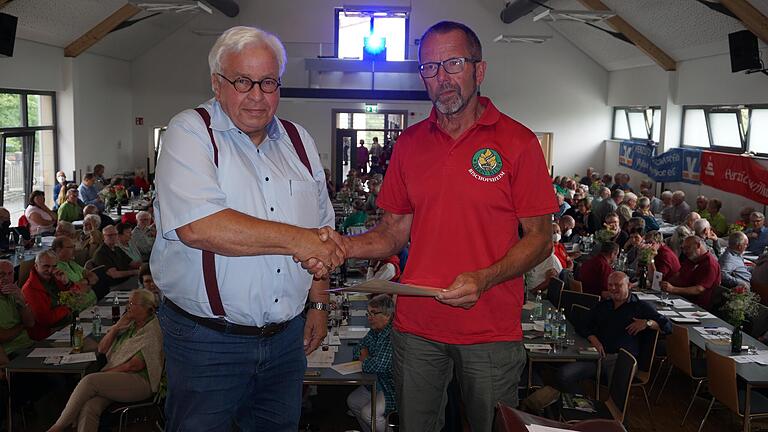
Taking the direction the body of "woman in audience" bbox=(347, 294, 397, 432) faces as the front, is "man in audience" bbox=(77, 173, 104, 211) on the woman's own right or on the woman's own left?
on the woman's own right

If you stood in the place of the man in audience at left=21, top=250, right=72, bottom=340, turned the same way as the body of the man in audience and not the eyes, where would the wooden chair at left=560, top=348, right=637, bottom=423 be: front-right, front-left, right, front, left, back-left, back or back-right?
front

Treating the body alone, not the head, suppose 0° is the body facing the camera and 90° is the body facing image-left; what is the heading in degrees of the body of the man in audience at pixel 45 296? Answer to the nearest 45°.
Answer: approximately 315°

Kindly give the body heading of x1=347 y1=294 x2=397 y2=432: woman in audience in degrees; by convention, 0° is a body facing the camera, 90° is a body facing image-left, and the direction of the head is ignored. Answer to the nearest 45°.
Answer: approximately 45°

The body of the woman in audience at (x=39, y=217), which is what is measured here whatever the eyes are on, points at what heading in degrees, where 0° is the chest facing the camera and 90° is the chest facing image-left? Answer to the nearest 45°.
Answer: approximately 315°

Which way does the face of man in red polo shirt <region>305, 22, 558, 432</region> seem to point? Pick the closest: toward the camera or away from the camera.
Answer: toward the camera

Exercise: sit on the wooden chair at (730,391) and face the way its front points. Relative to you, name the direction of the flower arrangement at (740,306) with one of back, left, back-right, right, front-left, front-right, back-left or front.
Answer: front-left

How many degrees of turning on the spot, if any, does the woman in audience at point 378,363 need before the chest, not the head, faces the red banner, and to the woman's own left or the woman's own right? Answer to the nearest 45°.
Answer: approximately 180°

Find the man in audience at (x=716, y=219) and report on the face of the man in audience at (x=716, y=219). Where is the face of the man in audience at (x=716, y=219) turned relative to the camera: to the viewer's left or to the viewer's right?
to the viewer's left

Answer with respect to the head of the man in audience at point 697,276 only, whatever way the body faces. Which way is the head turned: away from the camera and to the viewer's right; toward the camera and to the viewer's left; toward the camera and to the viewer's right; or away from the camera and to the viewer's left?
toward the camera and to the viewer's left

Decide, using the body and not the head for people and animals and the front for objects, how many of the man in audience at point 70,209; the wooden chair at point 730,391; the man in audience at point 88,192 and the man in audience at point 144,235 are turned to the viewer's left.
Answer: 0

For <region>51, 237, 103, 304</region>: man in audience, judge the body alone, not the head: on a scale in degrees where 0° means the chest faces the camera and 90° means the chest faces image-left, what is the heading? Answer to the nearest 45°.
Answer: approximately 315°

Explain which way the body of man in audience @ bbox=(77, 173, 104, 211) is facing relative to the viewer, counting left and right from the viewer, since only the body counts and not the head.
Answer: facing the viewer and to the right of the viewer

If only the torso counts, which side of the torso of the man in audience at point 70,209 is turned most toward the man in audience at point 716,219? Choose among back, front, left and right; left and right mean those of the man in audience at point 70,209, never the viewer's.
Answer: front

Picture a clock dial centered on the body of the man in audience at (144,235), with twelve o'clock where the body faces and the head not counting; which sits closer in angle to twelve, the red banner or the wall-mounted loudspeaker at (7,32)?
the red banner
